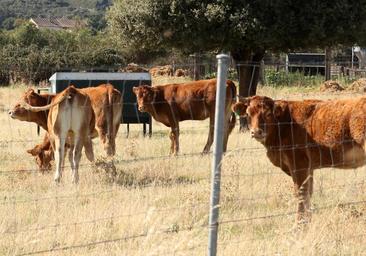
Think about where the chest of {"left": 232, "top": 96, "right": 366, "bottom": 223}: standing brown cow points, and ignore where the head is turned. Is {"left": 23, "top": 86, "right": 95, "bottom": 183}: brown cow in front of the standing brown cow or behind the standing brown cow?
in front

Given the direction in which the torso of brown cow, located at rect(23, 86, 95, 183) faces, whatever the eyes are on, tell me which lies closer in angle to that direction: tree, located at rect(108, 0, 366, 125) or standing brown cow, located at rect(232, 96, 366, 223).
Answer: the tree

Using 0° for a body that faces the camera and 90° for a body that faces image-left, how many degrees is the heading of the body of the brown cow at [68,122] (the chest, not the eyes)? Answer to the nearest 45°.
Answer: approximately 180°

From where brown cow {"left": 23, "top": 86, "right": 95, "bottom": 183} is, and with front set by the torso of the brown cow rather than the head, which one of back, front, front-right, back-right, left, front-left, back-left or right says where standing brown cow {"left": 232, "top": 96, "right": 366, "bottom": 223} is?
back-right

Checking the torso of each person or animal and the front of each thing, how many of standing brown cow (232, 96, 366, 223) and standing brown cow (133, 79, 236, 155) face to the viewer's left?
2

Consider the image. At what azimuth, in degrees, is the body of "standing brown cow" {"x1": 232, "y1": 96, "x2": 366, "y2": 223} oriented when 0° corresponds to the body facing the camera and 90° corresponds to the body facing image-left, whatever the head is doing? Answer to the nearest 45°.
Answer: approximately 90°

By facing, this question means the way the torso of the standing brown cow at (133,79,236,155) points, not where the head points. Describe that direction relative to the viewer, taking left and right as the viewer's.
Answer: facing to the left of the viewer

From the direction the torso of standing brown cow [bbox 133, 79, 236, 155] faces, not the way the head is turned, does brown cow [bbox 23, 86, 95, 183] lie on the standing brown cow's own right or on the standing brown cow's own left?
on the standing brown cow's own left

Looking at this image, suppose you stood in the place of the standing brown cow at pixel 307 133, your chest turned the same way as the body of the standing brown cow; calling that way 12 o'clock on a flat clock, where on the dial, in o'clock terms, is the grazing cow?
The grazing cow is roughly at 1 o'clock from the standing brown cow.

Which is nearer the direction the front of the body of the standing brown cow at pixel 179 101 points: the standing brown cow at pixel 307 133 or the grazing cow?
the grazing cow

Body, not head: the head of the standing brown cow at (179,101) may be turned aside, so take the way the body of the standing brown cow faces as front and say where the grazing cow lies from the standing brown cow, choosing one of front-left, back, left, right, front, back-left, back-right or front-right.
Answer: front-left

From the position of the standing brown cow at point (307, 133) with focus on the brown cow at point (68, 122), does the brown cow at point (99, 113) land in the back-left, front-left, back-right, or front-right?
front-right

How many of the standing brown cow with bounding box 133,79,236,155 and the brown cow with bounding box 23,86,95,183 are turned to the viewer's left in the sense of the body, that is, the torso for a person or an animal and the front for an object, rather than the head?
1

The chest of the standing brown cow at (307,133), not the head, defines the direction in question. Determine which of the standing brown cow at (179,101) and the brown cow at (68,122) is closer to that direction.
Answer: the brown cow

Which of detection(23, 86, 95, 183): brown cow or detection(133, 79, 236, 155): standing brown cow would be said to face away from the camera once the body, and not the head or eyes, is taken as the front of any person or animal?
the brown cow

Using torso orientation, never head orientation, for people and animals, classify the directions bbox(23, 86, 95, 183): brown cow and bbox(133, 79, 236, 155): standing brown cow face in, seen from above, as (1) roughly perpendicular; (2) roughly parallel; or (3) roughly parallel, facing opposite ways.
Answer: roughly perpendicular
